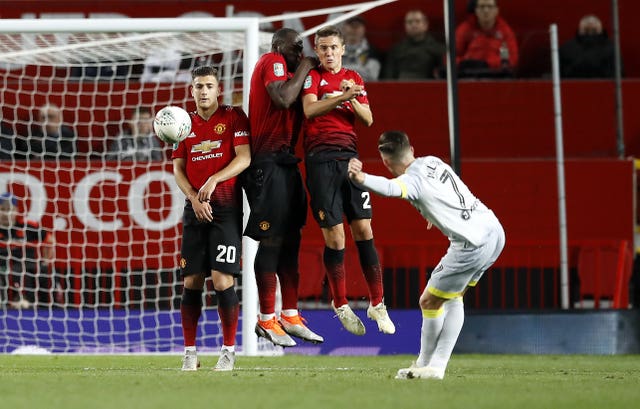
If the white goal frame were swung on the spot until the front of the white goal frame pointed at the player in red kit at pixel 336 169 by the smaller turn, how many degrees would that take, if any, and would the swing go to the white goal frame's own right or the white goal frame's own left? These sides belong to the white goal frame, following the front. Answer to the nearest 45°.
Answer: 0° — it already faces them

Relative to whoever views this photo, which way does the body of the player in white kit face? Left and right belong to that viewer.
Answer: facing away from the viewer and to the left of the viewer

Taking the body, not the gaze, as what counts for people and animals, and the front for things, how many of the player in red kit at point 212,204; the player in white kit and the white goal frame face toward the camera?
2

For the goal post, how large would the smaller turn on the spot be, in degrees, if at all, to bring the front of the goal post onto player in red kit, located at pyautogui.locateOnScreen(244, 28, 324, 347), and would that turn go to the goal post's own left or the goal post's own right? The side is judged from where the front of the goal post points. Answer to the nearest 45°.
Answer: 0° — it already faces them
